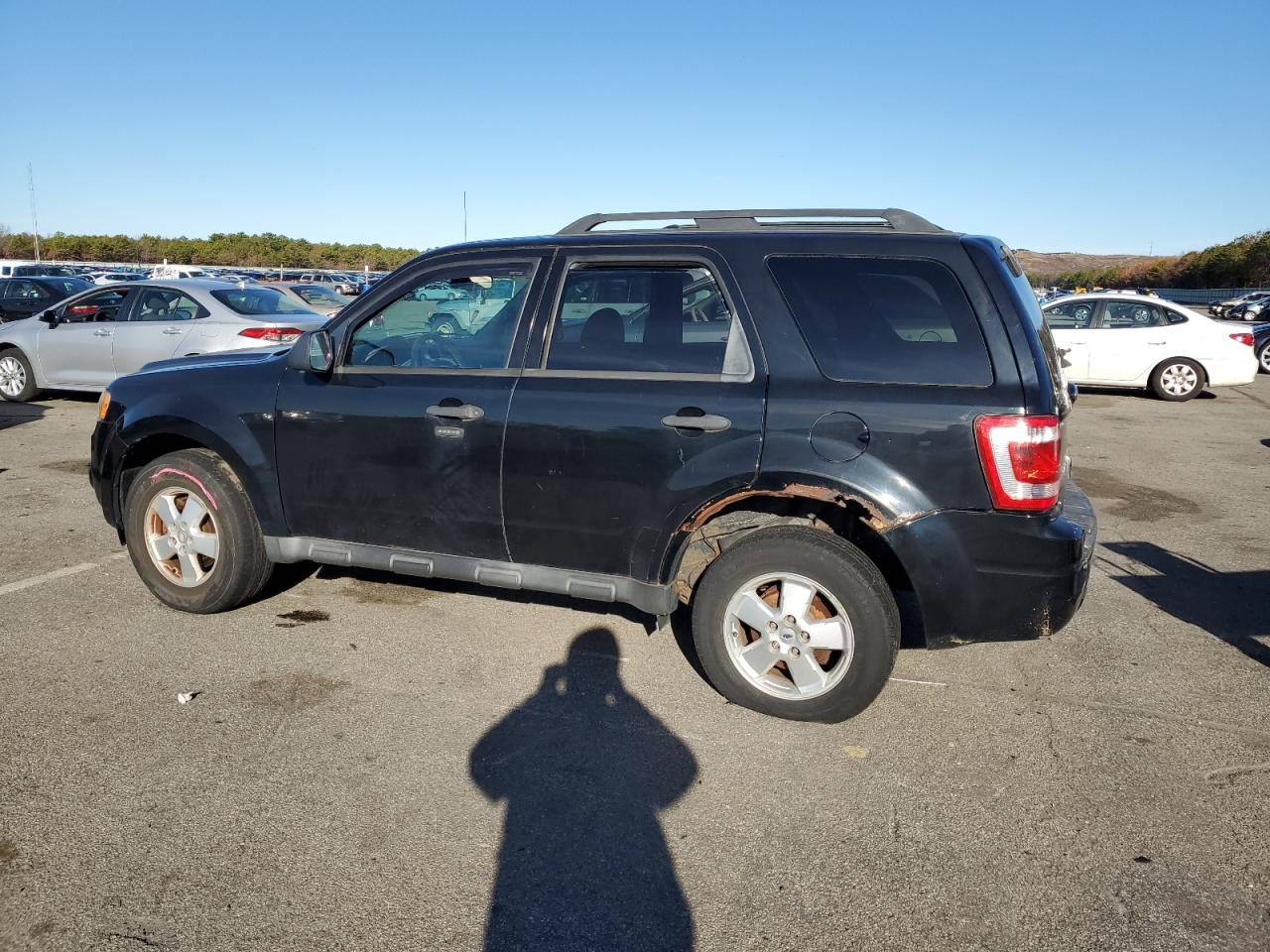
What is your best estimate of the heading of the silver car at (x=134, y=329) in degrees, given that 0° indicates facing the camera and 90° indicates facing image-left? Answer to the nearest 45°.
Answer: approximately 135°

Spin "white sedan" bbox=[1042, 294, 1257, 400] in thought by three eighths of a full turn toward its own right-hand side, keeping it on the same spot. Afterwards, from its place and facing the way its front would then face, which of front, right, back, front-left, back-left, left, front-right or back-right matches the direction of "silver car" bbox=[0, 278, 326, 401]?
back

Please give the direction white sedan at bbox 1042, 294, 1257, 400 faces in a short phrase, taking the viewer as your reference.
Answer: facing to the left of the viewer

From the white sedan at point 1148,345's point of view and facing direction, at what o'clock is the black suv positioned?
The black suv is roughly at 9 o'clock from the white sedan.

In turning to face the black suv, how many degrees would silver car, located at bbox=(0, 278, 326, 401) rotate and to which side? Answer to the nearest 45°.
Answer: approximately 135° to its left
